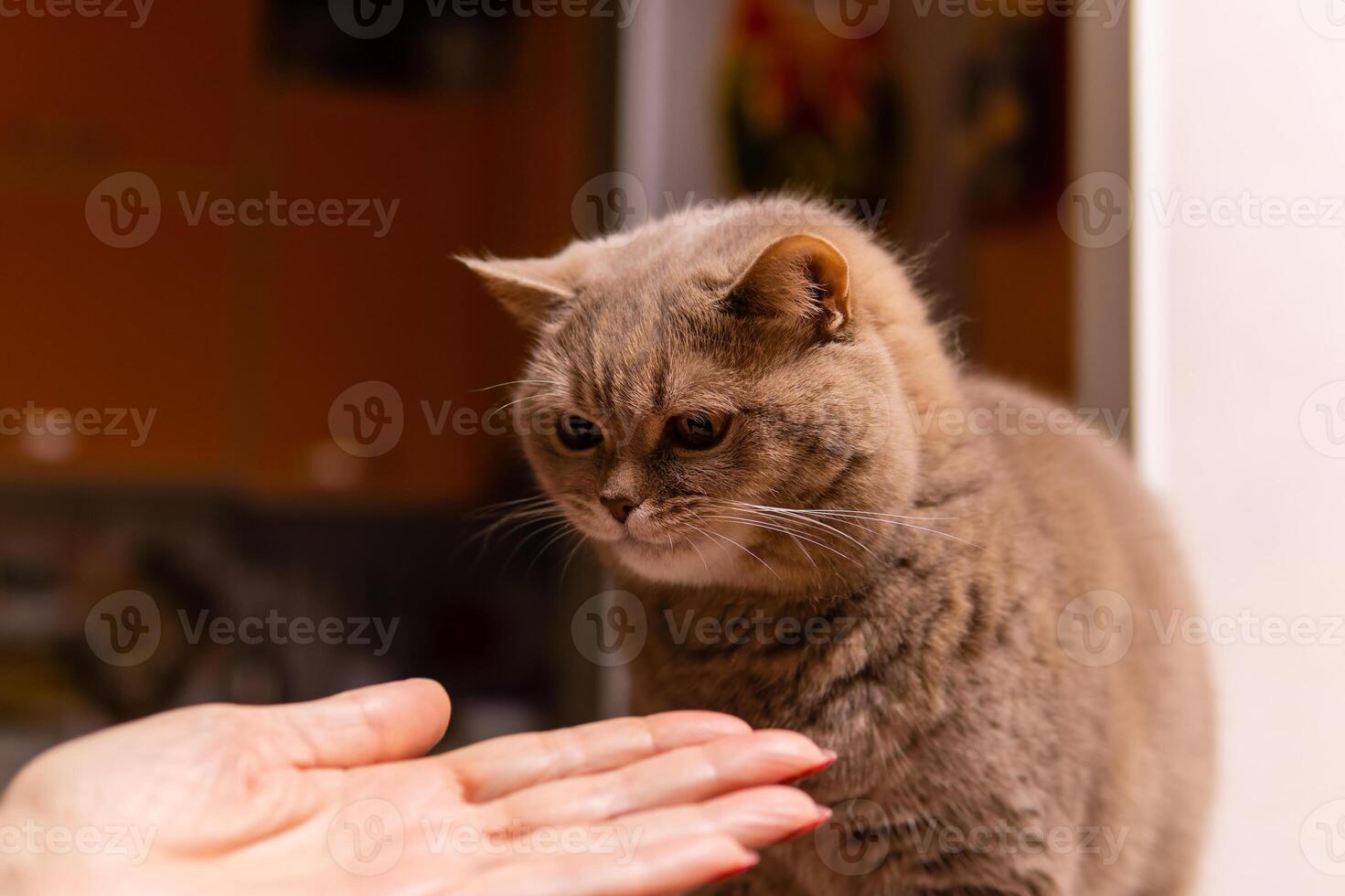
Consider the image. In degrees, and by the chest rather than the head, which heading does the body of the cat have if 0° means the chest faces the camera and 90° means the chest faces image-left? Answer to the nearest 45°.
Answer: approximately 45°
